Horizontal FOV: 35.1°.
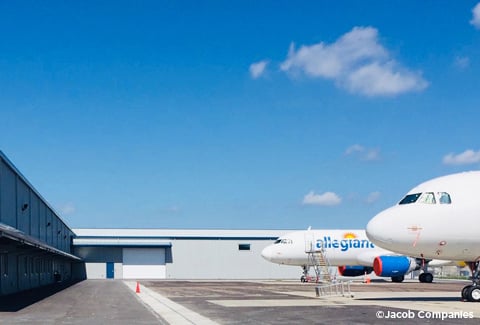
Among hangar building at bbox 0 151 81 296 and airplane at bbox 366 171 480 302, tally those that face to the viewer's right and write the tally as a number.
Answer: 1

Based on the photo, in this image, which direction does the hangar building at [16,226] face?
to the viewer's right

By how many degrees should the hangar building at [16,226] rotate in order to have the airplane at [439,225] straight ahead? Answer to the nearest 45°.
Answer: approximately 45° to its right

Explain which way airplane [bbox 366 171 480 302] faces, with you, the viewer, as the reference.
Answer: facing to the left of the viewer
